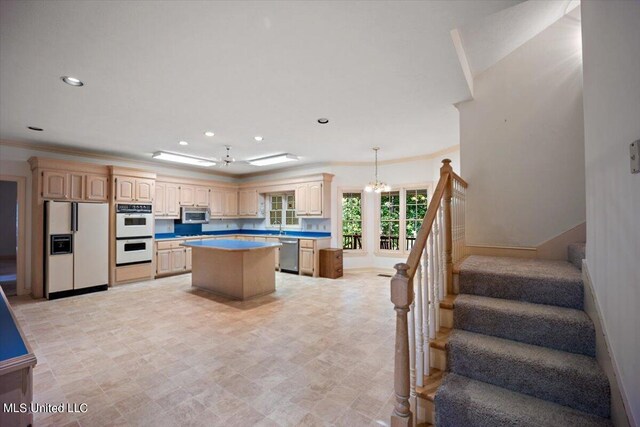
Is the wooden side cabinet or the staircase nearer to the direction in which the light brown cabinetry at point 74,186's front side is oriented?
the staircase

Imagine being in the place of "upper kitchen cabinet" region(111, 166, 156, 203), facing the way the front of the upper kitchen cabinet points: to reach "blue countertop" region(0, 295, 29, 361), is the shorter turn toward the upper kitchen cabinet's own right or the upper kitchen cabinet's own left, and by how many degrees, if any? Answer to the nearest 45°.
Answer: approximately 45° to the upper kitchen cabinet's own right

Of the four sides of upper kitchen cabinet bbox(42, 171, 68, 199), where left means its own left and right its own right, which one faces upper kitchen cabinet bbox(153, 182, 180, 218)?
left

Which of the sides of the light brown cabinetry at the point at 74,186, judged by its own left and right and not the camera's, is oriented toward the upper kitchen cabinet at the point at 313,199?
left

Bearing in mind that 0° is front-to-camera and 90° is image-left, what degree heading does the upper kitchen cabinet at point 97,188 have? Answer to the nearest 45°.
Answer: approximately 0°

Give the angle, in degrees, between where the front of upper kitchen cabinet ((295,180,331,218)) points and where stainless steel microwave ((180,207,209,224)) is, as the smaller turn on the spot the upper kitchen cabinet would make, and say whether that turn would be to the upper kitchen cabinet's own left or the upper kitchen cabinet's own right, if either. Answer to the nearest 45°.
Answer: approximately 45° to the upper kitchen cabinet's own right

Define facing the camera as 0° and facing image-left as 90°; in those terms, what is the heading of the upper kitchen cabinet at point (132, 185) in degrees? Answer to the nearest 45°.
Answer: approximately 315°

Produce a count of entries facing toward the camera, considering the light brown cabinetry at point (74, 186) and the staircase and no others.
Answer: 2

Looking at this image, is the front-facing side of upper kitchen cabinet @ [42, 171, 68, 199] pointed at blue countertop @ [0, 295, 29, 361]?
yes

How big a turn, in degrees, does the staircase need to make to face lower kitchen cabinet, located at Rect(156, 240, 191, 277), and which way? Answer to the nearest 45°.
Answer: approximately 90° to its right

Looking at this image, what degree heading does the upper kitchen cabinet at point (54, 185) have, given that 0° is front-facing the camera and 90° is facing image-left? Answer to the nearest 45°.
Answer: approximately 0°

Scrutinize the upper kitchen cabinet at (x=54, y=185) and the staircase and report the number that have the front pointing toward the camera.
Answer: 2
